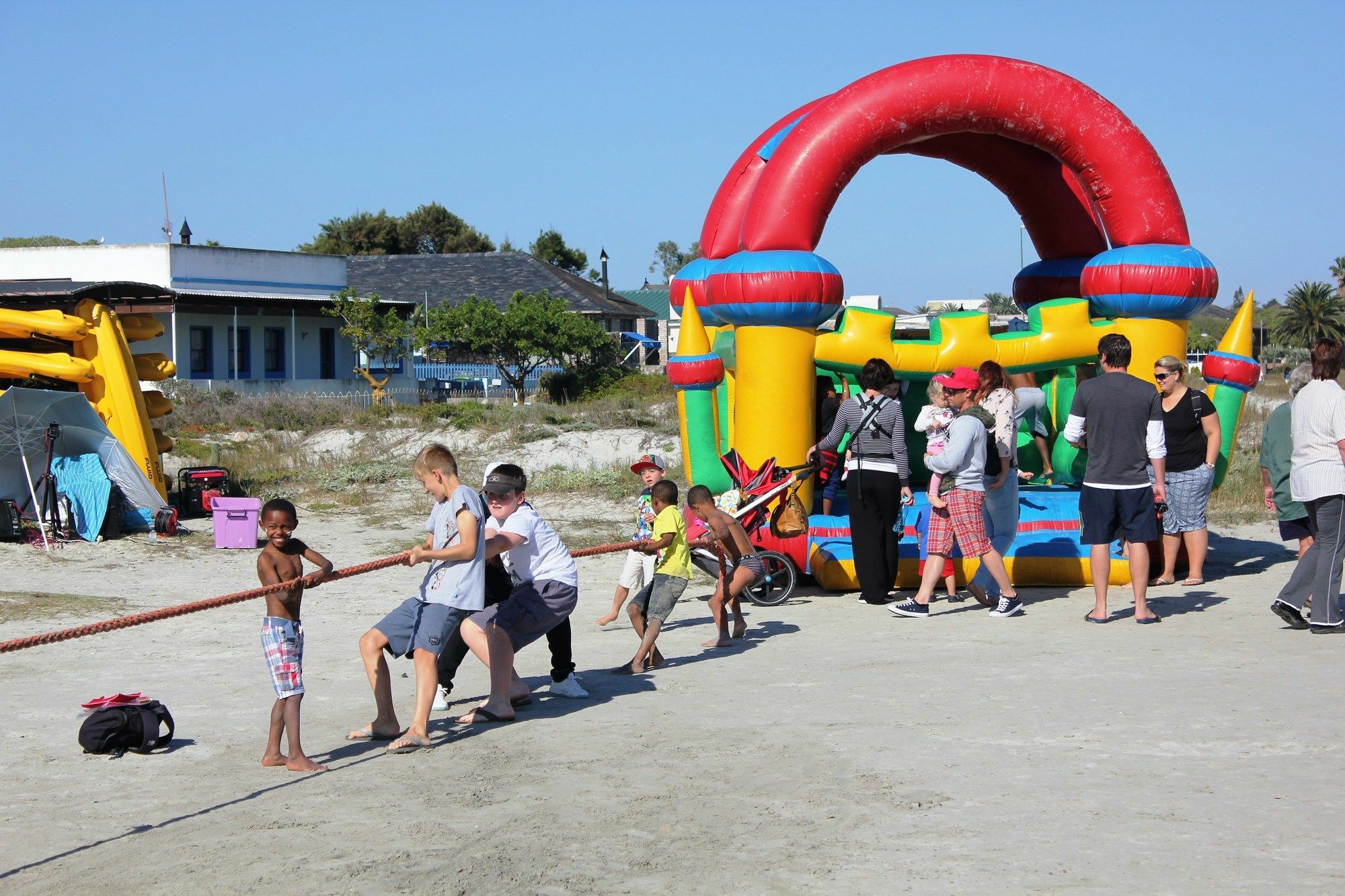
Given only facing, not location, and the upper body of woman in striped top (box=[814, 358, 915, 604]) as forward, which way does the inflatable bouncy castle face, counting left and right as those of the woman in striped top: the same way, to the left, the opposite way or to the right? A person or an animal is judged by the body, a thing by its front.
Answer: the opposite way

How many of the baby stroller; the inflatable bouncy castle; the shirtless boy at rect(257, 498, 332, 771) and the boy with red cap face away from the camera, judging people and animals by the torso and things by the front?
0

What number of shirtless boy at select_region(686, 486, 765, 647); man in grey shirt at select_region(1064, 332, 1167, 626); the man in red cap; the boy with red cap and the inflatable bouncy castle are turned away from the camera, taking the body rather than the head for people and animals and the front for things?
1

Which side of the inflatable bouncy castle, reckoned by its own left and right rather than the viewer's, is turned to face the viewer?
front

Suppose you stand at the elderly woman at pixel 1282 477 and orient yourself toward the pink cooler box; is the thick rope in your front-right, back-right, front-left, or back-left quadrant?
front-left

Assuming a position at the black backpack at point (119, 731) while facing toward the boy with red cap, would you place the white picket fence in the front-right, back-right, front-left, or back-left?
front-left

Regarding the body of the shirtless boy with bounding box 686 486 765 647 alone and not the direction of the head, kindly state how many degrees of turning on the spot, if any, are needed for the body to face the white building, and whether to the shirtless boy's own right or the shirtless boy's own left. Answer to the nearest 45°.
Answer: approximately 45° to the shirtless boy's own right

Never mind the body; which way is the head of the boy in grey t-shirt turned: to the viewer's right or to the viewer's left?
to the viewer's left

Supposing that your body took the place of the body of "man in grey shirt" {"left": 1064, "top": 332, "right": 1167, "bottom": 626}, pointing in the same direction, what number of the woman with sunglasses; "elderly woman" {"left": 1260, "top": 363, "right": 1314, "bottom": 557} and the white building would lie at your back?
0

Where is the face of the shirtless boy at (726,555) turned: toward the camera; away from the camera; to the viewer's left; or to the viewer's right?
to the viewer's left

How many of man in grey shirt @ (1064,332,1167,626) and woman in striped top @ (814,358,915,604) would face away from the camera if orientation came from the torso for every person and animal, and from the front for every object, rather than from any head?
2

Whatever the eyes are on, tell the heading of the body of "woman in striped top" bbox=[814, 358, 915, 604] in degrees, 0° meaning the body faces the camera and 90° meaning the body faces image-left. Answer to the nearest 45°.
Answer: approximately 180°

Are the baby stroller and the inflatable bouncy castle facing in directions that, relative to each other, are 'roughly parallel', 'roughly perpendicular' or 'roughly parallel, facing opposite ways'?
roughly perpendicular

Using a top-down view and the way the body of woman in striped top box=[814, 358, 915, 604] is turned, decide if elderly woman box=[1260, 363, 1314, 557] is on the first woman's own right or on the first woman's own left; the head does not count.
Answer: on the first woman's own right

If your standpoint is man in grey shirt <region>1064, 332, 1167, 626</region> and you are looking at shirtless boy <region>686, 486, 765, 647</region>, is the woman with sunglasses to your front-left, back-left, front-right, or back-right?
back-right

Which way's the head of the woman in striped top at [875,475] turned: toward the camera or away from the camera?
away from the camera

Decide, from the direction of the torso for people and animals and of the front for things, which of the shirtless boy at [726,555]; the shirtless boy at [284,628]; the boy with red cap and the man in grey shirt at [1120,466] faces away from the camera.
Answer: the man in grey shirt
